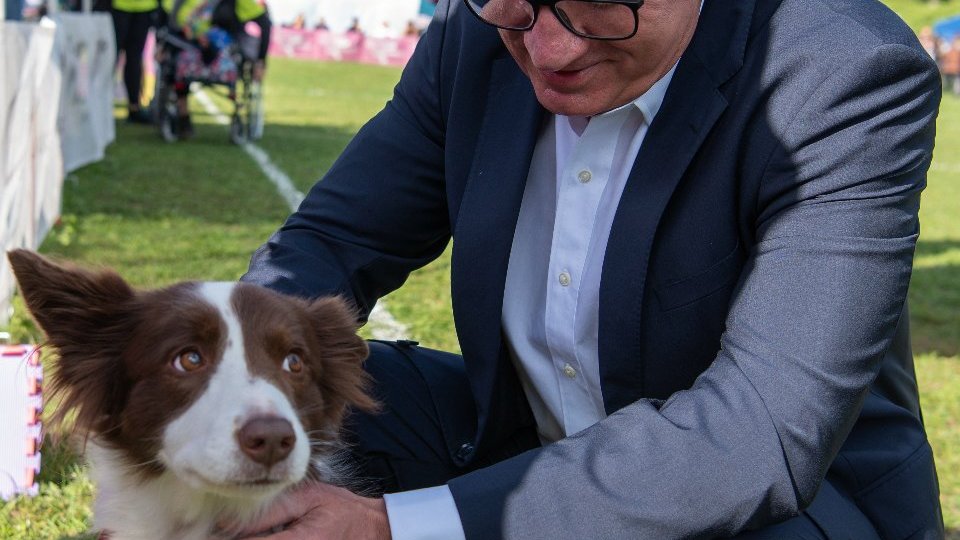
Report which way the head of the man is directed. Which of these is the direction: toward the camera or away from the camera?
toward the camera

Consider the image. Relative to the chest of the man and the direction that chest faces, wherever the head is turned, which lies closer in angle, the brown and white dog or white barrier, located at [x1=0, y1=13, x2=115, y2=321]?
the brown and white dog

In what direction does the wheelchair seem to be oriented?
toward the camera

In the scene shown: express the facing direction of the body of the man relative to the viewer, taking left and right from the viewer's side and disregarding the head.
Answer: facing the viewer and to the left of the viewer

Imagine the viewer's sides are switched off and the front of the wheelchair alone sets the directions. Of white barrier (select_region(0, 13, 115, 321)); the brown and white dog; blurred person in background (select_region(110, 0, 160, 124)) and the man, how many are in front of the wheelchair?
3

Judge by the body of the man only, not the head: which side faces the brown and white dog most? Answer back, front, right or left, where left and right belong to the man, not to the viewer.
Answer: front

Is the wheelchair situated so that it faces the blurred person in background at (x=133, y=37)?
no

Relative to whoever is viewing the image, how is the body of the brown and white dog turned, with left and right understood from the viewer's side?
facing the viewer and to the right of the viewer

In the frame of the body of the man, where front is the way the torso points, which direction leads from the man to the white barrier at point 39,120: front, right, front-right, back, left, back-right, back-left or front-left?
right

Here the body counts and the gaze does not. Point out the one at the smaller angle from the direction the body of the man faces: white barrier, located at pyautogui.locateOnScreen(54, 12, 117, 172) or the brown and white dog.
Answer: the brown and white dog

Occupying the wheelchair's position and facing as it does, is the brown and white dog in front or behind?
in front
